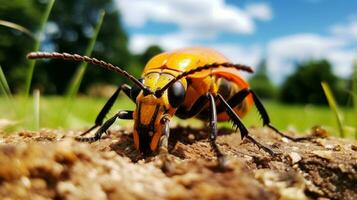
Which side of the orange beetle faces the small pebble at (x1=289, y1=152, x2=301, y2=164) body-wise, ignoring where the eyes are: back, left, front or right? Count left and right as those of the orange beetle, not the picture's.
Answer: left

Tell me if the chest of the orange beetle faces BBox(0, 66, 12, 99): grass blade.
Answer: no
